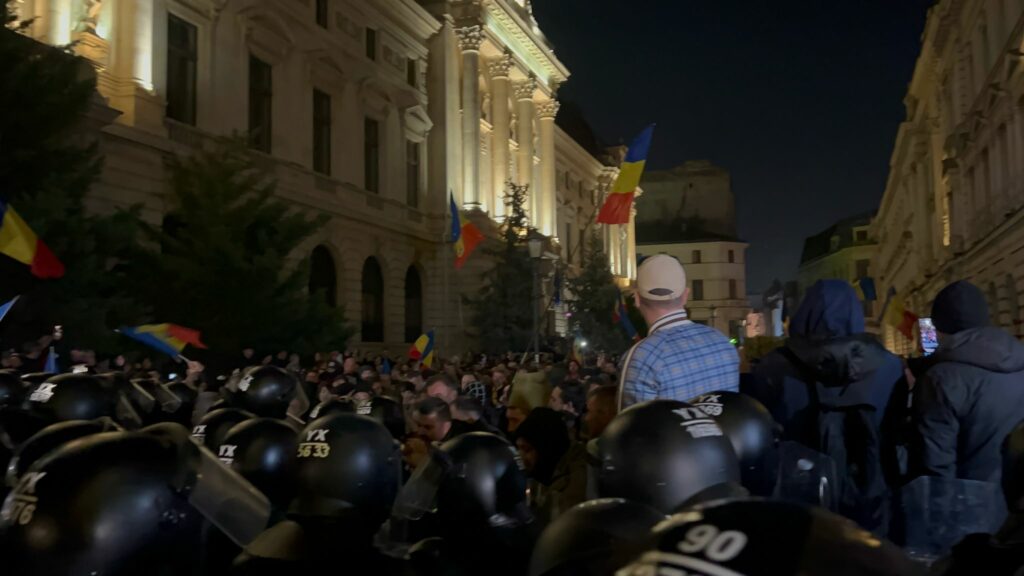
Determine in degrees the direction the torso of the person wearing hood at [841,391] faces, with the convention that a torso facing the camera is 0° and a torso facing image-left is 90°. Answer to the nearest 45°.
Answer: approximately 180°

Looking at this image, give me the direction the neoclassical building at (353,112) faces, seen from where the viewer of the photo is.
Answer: facing the viewer and to the right of the viewer

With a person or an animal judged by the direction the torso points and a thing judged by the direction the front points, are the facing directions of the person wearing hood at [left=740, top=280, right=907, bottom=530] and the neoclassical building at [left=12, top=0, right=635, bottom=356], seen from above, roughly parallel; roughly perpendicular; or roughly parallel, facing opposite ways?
roughly perpendicular

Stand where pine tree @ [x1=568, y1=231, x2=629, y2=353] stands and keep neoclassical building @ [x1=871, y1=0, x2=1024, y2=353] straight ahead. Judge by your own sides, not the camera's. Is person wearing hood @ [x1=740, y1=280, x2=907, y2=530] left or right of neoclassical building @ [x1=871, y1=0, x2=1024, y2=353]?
right

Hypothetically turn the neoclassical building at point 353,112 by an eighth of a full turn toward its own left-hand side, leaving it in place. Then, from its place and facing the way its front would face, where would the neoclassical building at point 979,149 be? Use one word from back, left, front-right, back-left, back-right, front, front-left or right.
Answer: front

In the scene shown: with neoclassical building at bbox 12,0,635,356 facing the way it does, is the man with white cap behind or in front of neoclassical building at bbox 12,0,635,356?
in front

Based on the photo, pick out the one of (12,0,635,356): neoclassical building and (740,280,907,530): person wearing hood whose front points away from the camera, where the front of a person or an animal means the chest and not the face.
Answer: the person wearing hood

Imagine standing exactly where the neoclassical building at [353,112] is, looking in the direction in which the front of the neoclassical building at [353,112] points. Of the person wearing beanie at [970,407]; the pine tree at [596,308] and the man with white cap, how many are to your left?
1

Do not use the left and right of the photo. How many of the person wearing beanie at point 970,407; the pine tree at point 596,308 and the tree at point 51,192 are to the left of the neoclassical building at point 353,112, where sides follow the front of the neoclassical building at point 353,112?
1

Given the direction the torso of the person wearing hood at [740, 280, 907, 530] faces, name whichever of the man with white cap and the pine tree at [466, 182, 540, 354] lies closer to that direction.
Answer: the pine tree

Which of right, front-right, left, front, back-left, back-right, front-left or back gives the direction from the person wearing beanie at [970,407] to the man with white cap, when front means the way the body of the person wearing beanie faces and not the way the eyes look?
left

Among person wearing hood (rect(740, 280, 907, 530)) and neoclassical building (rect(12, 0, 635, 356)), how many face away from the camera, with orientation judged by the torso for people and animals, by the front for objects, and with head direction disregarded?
1

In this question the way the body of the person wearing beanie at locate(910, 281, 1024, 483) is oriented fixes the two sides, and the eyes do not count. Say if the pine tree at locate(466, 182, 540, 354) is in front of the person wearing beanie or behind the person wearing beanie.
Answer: in front

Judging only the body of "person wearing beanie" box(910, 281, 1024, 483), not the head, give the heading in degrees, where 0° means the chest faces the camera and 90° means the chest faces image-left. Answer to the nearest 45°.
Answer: approximately 135°
